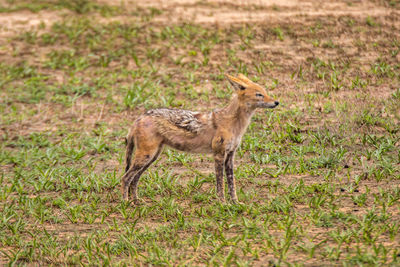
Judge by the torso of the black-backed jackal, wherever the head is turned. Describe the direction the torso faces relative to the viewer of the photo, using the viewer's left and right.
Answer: facing to the right of the viewer
